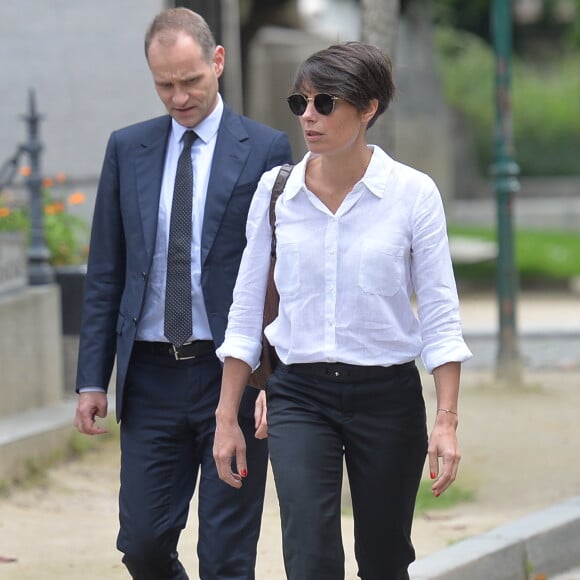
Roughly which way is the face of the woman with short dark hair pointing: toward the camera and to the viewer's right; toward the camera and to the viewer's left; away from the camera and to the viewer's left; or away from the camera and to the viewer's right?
toward the camera and to the viewer's left

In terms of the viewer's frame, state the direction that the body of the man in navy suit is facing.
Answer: toward the camera

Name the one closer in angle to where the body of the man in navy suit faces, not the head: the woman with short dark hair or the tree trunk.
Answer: the woman with short dark hair
